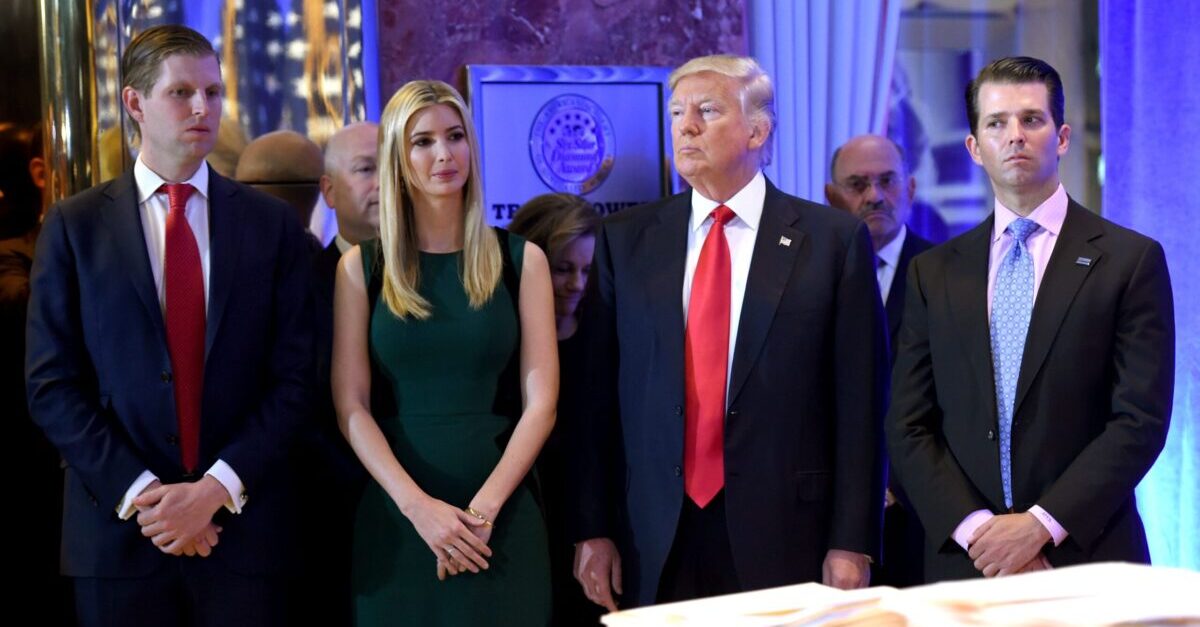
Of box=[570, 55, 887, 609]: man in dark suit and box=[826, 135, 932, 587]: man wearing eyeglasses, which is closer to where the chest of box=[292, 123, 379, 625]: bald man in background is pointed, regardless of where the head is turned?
the man in dark suit

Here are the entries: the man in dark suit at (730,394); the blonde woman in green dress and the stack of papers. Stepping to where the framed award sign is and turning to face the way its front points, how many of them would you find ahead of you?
3

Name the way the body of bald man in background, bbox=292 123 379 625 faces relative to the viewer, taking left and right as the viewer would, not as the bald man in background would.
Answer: facing the viewer and to the right of the viewer

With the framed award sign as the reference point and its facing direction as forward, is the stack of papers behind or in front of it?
in front

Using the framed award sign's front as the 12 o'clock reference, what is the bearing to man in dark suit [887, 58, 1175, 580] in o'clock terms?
The man in dark suit is roughly at 11 o'clock from the framed award sign.

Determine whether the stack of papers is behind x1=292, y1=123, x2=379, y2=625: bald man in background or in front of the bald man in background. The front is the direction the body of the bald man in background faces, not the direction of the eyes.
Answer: in front
